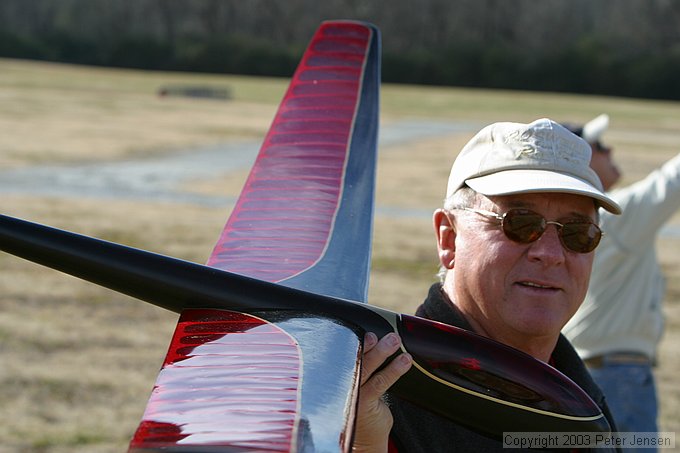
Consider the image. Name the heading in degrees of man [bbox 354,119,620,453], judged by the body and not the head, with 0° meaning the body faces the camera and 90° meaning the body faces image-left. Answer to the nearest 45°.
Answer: approximately 315°

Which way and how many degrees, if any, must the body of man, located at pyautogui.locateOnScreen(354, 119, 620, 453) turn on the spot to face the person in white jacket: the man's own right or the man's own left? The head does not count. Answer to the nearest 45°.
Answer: approximately 135° to the man's own left
